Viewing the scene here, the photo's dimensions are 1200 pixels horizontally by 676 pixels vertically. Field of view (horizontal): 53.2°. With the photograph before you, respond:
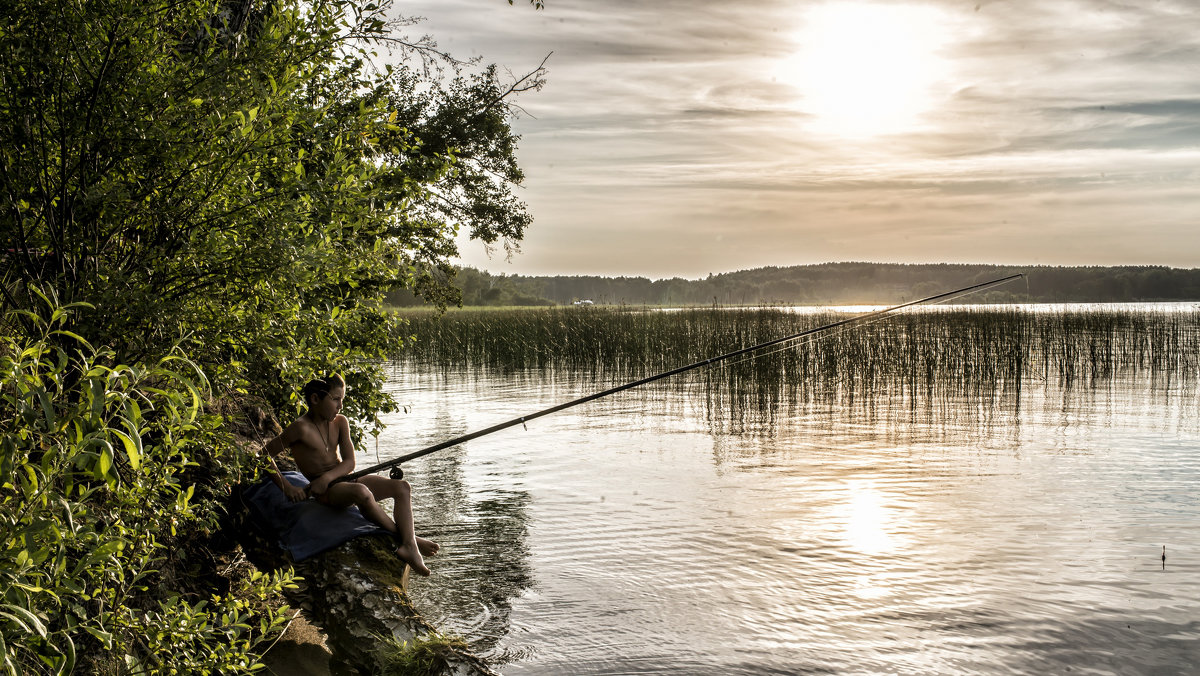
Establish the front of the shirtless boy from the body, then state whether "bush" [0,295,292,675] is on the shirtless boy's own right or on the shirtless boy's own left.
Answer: on the shirtless boy's own right

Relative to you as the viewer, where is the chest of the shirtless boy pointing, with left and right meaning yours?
facing the viewer and to the right of the viewer

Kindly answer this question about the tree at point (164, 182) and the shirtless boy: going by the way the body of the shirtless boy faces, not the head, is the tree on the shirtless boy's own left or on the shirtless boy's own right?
on the shirtless boy's own right
